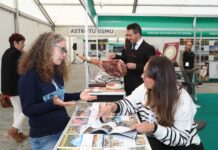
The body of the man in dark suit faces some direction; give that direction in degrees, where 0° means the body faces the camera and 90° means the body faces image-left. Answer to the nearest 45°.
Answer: approximately 45°

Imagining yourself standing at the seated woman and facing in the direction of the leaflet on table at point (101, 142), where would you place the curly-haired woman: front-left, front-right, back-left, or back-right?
front-right

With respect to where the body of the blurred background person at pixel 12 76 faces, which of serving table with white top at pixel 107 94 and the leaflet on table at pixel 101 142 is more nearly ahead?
the serving table with white top

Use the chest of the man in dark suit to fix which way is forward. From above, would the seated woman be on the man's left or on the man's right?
on the man's left

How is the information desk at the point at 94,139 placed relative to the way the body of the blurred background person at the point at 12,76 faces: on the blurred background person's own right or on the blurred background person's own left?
on the blurred background person's own right

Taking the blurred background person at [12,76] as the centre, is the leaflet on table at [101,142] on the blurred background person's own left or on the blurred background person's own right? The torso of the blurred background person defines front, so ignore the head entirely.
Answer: on the blurred background person's own right

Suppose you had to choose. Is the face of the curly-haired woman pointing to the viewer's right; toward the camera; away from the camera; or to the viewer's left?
to the viewer's right

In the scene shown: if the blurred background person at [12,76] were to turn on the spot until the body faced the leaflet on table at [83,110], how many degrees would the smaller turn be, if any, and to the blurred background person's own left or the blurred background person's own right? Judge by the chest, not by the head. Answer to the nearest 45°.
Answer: approximately 90° to the blurred background person's own right

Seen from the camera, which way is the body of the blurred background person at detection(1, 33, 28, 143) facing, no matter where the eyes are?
to the viewer's right

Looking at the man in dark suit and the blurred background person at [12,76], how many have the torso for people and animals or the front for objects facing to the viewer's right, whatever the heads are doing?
1

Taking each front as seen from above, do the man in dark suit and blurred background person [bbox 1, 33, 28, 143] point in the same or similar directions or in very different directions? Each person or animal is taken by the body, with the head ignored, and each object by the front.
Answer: very different directions

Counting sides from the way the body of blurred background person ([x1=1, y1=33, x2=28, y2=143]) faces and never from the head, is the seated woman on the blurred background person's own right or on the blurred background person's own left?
on the blurred background person's own right

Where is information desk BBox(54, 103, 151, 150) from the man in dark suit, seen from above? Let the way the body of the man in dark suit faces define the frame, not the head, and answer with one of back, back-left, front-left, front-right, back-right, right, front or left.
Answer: front-left
